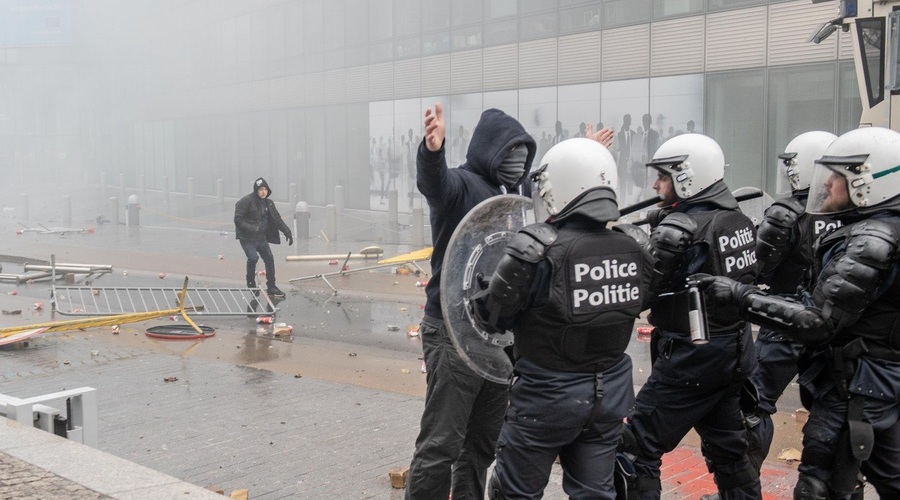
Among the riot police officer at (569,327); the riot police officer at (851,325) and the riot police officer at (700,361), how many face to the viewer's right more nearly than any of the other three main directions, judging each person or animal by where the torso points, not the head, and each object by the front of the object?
0

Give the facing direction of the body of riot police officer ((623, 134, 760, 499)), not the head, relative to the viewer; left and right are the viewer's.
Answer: facing away from the viewer and to the left of the viewer

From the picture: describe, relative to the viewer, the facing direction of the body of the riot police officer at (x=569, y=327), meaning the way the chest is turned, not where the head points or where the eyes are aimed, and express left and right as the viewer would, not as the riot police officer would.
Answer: facing away from the viewer and to the left of the viewer

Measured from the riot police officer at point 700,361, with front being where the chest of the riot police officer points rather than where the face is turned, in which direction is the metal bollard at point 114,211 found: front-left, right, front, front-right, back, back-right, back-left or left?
front

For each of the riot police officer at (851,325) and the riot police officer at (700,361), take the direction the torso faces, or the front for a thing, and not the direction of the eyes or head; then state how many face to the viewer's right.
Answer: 0

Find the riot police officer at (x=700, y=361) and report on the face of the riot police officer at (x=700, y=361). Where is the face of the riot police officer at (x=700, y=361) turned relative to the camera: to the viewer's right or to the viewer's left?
to the viewer's left

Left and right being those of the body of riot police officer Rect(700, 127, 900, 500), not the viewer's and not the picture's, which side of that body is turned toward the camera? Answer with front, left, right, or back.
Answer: left

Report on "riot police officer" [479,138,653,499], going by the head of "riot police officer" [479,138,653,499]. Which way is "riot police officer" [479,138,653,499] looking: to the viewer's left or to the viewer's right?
to the viewer's left

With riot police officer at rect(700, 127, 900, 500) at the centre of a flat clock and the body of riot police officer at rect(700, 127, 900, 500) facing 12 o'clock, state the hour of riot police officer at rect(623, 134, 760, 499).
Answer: riot police officer at rect(623, 134, 760, 499) is roughly at 1 o'clock from riot police officer at rect(700, 127, 900, 500).

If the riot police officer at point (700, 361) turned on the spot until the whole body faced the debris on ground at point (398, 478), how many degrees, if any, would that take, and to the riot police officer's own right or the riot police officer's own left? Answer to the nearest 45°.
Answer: approximately 45° to the riot police officer's own left

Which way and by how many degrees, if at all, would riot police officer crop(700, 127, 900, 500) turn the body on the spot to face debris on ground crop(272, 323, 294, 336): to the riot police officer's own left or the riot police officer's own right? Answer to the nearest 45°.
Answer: approximately 45° to the riot police officer's own right

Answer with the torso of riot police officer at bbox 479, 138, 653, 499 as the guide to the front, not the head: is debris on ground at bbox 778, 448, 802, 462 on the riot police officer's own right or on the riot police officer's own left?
on the riot police officer's own right

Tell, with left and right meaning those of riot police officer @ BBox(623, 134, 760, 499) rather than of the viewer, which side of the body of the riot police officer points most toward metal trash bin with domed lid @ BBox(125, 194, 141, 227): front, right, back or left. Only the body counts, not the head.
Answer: front

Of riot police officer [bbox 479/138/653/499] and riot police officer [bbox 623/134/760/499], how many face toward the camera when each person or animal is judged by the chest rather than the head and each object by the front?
0
